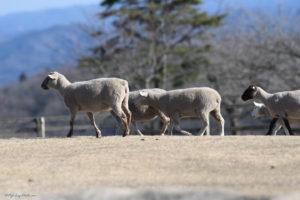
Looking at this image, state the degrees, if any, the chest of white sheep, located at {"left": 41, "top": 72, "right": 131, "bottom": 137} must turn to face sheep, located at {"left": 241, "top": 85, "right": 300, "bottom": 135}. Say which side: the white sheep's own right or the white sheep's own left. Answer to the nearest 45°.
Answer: approximately 180°

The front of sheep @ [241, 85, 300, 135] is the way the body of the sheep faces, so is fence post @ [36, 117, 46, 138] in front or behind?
in front

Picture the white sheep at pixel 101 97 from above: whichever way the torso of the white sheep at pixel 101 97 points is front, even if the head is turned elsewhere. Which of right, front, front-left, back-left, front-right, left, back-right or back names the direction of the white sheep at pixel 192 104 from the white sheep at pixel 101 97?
back

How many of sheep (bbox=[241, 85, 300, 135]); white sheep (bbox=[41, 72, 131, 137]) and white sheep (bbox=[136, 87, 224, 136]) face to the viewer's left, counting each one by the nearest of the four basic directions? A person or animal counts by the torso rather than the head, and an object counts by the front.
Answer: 3

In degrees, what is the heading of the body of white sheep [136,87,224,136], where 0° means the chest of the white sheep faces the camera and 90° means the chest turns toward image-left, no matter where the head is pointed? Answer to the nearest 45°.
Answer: approximately 90°

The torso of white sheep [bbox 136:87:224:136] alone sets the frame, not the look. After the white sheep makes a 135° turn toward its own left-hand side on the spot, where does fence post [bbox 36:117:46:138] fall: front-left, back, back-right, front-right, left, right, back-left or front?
back

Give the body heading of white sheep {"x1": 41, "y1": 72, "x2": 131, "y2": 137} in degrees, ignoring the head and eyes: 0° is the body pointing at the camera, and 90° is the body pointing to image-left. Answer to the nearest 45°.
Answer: approximately 90°

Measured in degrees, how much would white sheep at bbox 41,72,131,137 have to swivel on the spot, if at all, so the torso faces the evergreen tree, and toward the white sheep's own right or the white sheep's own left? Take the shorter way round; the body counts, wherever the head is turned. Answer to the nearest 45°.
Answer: approximately 90° to the white sheep's own right

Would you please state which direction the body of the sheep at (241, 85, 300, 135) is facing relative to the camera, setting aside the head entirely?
to the viewer's left

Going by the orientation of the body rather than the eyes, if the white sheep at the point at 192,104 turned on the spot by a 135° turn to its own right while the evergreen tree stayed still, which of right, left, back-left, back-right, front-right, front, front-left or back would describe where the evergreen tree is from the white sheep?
front-left
